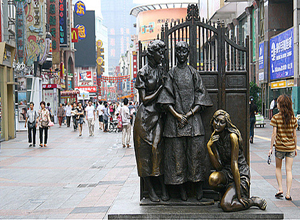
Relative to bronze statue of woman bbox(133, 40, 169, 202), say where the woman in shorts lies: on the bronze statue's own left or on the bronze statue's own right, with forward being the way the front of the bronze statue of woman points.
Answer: on the bronze statue's own left

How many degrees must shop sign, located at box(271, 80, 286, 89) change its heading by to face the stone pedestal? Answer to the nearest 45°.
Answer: approximately 45° to its left

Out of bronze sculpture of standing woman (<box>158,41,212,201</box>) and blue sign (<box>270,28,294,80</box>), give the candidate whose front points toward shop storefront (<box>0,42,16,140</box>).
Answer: the blue sign

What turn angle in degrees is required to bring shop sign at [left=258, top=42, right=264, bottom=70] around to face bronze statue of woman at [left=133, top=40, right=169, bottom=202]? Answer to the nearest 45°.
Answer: approximately 45° to its left

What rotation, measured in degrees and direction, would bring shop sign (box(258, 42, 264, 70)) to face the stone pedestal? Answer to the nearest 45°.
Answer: approximately 45° to its left
